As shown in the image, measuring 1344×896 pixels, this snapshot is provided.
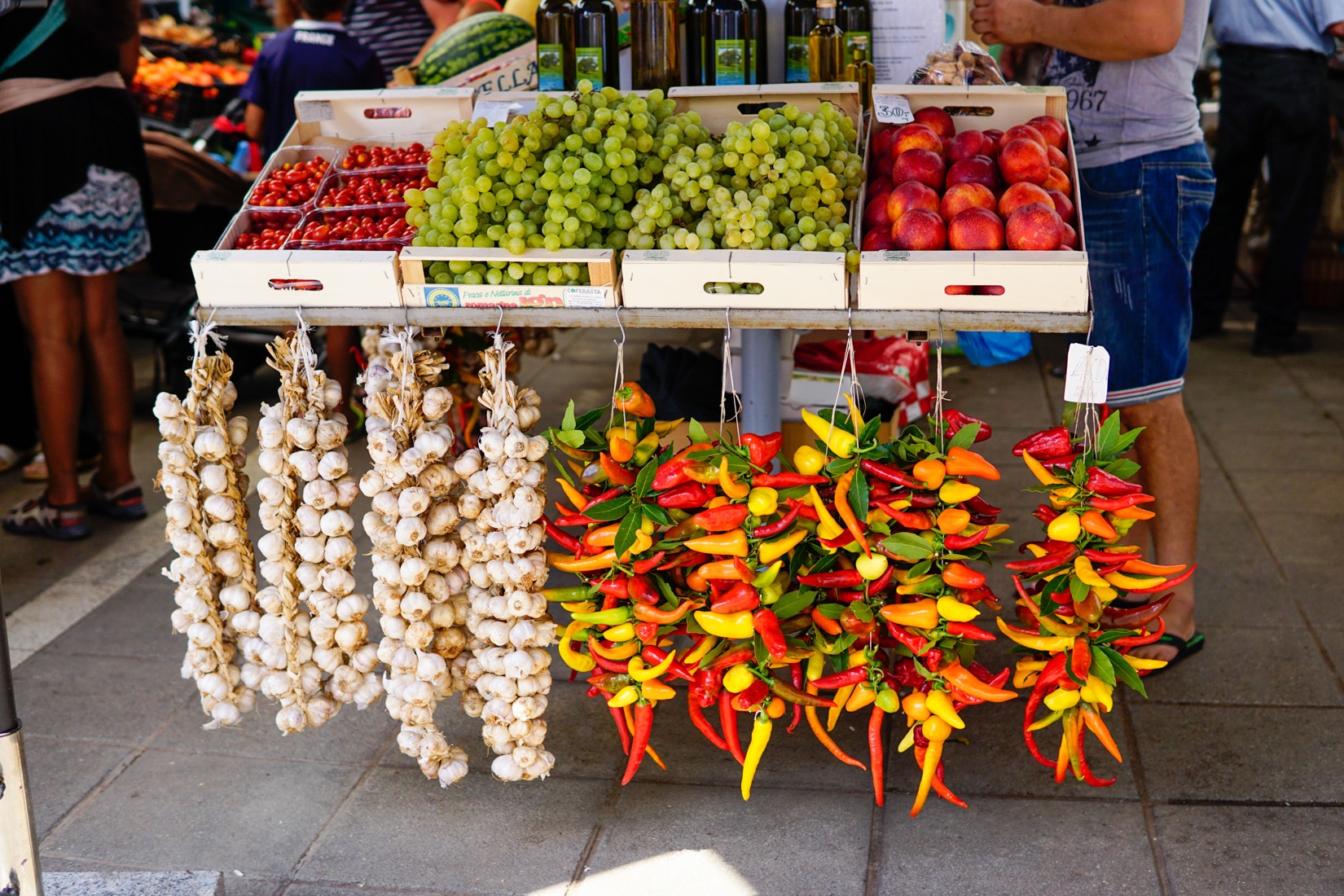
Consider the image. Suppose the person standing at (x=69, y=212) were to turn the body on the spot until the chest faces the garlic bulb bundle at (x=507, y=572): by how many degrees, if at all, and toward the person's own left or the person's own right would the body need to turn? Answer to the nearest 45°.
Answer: approximately 135° to the person's own left

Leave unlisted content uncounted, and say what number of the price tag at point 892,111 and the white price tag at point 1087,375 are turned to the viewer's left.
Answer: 0

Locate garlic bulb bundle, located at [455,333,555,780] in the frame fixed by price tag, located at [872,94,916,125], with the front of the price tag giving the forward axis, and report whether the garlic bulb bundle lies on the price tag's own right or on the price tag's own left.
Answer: on the price tag's own right

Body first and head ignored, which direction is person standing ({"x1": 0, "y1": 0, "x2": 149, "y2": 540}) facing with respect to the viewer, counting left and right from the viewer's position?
facing away from the viewer and to the left of the viewer

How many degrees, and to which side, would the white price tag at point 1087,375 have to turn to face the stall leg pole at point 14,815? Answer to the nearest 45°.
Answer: approximately 45° to its right
